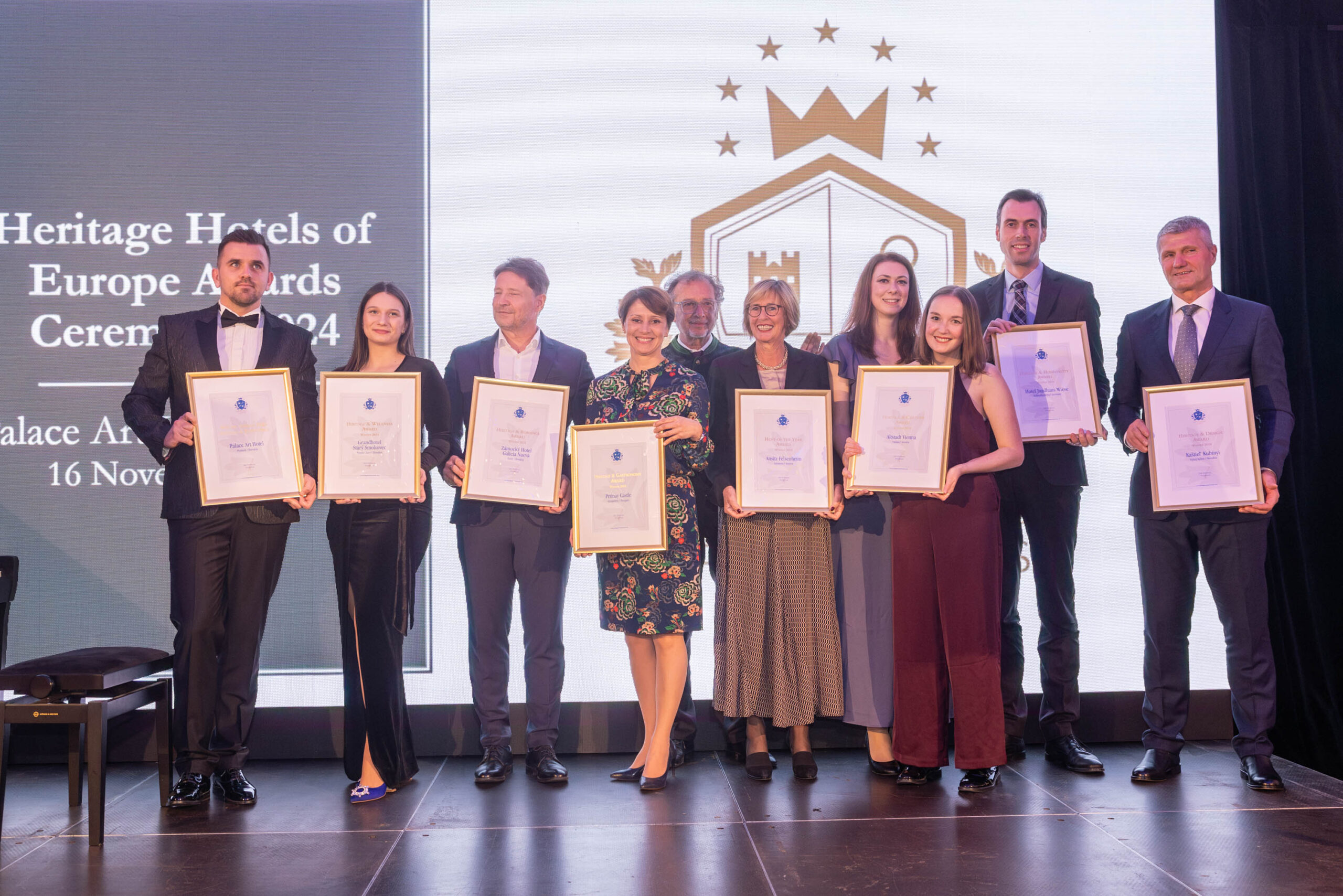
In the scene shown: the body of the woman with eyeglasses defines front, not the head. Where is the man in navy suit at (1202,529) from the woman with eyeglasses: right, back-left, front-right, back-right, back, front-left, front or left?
left

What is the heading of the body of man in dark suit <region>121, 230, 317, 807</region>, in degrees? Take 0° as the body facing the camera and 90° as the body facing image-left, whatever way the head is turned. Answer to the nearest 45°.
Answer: approximately 0°

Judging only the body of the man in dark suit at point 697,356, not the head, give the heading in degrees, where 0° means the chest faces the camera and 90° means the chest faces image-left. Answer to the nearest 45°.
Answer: approximately 0°

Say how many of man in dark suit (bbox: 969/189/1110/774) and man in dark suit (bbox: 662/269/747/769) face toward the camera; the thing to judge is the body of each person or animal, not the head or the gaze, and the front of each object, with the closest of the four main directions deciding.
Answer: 2

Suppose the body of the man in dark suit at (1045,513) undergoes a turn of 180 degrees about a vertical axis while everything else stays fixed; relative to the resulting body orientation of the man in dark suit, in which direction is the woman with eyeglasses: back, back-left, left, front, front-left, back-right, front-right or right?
back-left

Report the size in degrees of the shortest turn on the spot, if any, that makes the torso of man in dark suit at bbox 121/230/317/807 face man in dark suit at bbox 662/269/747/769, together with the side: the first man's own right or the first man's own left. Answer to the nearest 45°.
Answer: approximately 90° to the first man's own left

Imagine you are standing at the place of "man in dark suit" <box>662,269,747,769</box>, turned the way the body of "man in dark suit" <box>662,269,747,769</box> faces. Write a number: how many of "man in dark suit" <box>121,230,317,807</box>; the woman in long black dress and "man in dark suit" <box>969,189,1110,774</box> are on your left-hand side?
1

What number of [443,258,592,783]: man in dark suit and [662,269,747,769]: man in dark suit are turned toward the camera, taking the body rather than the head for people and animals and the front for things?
2

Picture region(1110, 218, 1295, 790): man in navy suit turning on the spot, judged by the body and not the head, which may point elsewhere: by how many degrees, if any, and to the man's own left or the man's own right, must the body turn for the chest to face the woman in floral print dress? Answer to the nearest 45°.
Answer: approximately 45° to the man's own right

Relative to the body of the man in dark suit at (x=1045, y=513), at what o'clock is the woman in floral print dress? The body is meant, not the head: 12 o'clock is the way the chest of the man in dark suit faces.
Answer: The woman in floral print dress is roughly at 2 o'clock from the man in dark suit.
